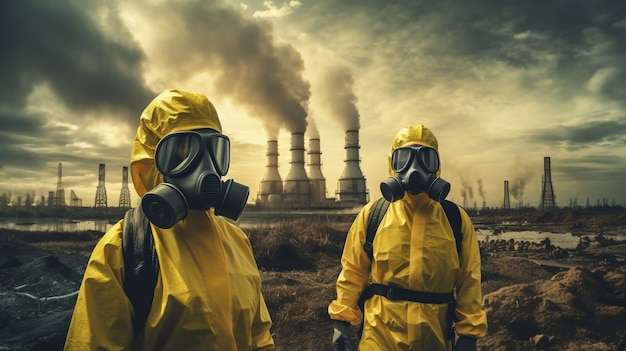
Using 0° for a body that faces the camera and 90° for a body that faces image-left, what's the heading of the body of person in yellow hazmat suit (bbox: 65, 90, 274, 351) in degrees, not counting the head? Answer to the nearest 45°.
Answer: approximately 315°

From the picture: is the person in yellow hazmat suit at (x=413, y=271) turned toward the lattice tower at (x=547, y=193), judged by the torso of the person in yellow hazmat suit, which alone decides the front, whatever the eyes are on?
no

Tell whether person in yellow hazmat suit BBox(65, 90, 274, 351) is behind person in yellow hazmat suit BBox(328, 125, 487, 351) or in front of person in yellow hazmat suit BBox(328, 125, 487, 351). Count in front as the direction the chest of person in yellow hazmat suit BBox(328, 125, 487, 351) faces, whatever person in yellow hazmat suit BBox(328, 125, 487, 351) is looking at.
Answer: in front

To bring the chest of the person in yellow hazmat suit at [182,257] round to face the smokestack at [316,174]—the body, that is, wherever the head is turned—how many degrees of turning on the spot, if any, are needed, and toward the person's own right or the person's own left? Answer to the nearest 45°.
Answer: approximately 135° to the person's own left

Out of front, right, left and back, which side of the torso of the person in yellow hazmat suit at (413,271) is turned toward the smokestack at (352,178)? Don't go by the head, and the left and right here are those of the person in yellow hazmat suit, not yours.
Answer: back

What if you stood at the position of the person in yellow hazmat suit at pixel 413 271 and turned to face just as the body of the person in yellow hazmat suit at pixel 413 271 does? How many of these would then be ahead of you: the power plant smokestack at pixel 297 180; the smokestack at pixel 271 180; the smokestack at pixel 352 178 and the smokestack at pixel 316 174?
0

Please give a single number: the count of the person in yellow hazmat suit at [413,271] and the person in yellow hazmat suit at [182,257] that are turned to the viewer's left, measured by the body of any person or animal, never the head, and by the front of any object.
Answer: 0

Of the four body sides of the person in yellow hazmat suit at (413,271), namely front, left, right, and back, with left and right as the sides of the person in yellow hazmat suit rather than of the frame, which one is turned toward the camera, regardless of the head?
front

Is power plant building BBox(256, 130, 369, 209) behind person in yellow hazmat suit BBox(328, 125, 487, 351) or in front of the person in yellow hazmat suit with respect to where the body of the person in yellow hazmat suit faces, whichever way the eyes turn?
behind

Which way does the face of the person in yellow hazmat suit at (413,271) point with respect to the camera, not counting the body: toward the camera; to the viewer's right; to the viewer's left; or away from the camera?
toward the camera

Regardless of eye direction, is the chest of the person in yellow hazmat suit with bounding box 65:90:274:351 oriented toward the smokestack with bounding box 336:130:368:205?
no

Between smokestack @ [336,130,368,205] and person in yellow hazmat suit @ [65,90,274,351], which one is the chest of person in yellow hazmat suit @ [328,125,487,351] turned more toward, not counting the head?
the person in yellow hazmat suit

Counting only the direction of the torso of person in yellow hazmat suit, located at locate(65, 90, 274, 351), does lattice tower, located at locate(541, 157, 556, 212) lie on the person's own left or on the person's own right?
on the person's own left
